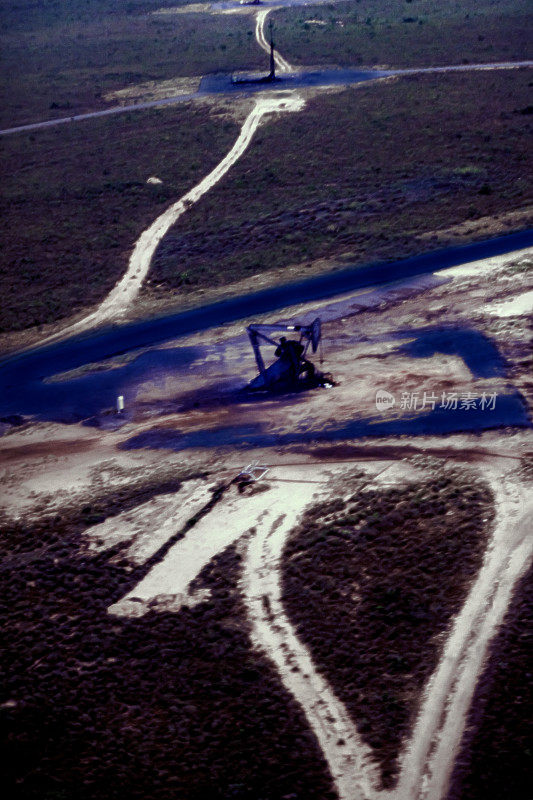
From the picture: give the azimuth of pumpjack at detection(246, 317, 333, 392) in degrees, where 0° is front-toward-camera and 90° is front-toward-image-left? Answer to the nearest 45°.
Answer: approximately 270°

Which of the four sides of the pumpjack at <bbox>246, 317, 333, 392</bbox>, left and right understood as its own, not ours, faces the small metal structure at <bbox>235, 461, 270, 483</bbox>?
right
